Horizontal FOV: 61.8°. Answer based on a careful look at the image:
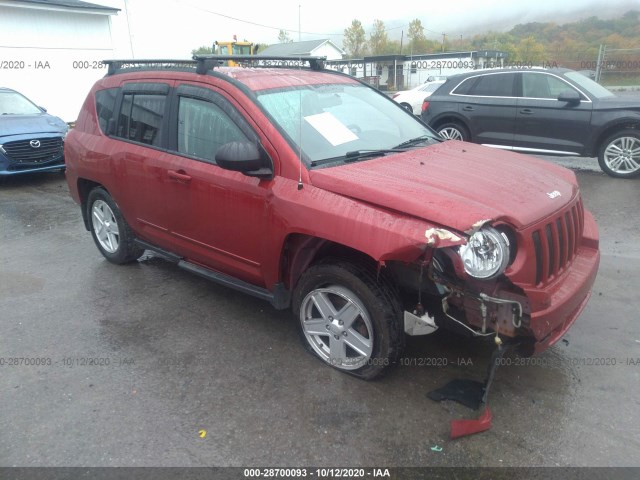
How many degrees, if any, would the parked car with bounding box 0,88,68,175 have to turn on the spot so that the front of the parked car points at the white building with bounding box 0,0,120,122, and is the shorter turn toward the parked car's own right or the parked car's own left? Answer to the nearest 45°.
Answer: approximately 135° to the parked car's own left

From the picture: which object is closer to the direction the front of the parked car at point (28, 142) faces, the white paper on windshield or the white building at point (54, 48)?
the white paper on windshield

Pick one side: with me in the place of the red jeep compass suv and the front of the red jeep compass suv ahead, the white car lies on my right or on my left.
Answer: on my left

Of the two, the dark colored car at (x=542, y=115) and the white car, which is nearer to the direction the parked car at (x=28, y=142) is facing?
the dark colored car

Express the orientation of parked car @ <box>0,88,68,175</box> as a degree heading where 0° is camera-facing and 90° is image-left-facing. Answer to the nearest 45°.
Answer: approximately 315°

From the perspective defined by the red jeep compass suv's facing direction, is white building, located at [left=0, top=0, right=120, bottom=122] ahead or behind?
behind

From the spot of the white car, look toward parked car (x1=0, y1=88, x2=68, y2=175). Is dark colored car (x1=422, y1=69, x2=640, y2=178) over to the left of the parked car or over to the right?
left

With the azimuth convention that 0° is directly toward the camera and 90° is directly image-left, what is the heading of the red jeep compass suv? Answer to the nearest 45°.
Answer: approximately 315°

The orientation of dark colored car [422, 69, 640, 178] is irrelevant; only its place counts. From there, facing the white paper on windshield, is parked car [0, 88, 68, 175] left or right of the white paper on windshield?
right

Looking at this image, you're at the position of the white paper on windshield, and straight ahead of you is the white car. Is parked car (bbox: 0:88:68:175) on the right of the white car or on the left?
left
